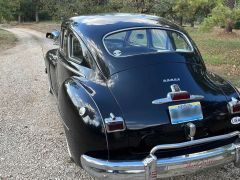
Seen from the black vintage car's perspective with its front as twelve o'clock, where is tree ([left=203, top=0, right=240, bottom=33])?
The tree is roughly at 2 o'clock from the black vintage car.

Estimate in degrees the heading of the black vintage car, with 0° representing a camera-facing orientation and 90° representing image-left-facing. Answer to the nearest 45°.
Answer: approximately 135°
